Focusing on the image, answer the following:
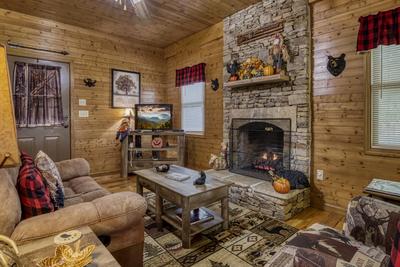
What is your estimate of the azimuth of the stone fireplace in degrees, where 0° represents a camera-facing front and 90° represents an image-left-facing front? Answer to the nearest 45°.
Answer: approximately 45°

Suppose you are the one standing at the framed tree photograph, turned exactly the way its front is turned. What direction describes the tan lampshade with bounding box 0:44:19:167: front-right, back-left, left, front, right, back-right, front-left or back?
front-right

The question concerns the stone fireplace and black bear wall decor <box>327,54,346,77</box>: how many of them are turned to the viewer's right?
0

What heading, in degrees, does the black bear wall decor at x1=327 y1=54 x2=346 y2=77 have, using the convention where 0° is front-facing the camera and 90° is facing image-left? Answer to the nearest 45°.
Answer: approximately 45°

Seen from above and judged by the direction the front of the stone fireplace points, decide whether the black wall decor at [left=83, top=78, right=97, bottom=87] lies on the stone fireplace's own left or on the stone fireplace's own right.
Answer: on the stone fireplace's own right

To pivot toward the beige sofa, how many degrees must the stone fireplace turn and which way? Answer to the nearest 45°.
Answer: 0° — it already faces it

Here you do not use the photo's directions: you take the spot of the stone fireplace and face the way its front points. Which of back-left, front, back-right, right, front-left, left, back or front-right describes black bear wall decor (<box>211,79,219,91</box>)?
right

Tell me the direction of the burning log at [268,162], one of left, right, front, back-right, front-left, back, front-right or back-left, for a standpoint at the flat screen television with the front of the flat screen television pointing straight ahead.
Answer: front-left

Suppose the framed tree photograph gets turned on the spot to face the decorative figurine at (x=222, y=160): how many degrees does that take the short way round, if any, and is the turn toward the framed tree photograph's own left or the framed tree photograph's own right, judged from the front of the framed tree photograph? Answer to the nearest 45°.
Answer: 0° — it already faces it

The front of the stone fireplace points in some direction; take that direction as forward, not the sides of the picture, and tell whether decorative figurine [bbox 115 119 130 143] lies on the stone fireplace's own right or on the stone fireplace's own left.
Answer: on the stone fireplace's own right

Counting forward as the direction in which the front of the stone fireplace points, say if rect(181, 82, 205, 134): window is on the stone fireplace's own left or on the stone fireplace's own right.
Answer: on the stone fireplace's own right
